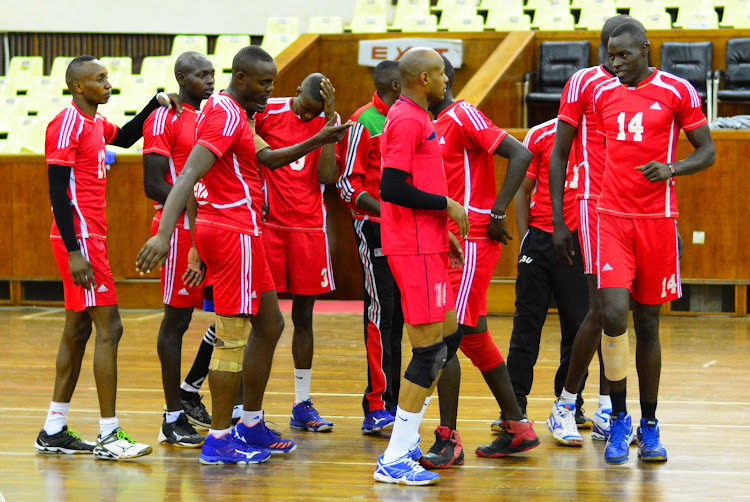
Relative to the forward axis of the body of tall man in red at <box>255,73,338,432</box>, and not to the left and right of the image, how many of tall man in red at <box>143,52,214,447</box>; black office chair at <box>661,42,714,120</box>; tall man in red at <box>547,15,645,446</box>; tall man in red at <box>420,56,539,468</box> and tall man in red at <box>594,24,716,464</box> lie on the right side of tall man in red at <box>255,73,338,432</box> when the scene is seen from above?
1

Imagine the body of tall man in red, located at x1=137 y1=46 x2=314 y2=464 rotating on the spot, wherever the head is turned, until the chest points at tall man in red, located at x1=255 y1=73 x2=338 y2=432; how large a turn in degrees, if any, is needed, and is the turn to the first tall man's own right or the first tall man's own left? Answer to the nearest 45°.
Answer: approximately 45° to the first tall man's own left

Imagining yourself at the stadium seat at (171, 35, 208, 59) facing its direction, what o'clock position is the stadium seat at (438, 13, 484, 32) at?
the stadium seat at (438, 13, 484, 32) is roughly at 10 o'clock from the stadium seat at (171, 35, 208, 59).

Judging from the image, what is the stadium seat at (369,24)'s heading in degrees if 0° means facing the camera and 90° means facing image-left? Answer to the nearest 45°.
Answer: approximately 0°

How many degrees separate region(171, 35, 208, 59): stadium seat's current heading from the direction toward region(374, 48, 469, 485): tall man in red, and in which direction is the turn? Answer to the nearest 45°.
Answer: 0° — it already faces them

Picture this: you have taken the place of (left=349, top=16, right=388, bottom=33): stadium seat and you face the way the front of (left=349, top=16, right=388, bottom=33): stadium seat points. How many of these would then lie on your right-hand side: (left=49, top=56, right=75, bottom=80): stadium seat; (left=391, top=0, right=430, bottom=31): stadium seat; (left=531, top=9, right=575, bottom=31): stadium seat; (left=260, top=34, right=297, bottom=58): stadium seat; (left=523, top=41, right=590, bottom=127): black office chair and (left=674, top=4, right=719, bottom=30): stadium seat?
2

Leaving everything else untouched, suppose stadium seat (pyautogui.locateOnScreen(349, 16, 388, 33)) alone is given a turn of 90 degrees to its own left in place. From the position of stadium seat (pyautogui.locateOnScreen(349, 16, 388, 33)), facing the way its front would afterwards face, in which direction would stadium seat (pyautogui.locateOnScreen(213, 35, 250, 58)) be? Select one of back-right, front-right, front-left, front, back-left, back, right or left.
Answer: back

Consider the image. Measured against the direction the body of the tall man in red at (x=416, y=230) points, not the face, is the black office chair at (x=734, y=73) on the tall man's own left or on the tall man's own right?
on the tall man's own left

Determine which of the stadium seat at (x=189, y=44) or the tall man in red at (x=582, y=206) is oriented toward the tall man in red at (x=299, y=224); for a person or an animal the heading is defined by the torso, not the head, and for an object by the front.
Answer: the stadium seat

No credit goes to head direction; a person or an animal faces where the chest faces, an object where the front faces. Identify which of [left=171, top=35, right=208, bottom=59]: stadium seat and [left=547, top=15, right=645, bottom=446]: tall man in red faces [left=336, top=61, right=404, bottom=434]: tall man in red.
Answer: the stadium seat

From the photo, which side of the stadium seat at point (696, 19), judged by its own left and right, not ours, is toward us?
front

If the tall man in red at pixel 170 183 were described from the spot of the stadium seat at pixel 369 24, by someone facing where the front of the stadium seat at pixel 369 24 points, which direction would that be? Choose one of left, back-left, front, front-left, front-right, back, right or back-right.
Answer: front

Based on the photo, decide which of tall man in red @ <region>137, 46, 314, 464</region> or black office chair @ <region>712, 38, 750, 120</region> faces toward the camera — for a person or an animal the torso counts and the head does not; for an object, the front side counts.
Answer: the black office chair

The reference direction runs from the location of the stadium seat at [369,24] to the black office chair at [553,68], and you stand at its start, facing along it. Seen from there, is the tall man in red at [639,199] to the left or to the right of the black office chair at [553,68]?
right

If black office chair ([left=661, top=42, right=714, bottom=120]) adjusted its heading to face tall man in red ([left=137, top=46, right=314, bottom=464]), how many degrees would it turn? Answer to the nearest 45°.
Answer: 0° — it already faces them

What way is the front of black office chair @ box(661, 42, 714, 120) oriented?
toward the camera
